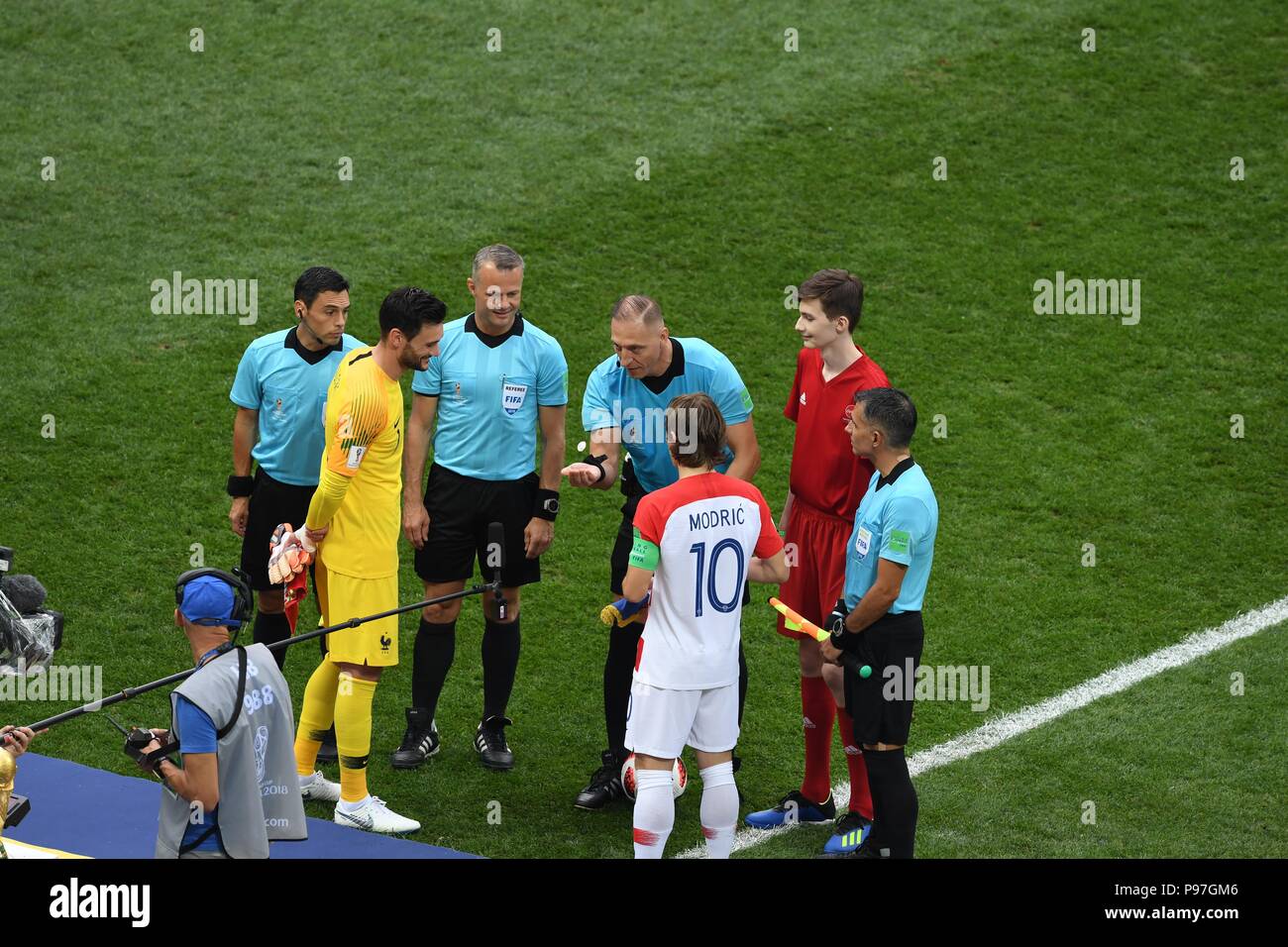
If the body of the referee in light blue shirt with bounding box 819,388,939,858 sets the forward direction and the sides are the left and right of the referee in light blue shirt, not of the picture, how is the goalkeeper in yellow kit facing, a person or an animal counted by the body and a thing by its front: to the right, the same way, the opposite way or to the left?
the opposite way

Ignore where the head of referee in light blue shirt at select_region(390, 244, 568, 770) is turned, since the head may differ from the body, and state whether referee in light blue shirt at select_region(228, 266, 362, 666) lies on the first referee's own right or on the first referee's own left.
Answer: on the first referee's own right

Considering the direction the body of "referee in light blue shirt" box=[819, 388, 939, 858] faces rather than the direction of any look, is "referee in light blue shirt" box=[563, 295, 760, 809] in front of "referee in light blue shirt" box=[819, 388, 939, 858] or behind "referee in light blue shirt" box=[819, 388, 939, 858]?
in front

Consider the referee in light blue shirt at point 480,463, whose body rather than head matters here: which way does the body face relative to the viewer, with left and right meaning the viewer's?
facing the viewer

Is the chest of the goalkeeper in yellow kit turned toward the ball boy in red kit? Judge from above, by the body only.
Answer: yes

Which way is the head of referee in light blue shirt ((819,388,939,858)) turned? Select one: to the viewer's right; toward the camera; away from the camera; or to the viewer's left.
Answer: to the viewer's left

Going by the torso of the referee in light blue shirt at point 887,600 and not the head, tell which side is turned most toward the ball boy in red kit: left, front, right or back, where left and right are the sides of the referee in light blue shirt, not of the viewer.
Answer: right

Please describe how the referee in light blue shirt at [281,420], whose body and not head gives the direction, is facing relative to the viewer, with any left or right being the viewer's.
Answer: facing the viewer and to the right of the viewer

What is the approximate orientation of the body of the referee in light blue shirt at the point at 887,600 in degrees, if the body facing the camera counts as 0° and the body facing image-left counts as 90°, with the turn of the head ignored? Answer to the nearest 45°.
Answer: approximately 90°

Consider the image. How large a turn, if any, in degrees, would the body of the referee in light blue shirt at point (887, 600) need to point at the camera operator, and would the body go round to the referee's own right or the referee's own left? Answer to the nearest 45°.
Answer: approximately 45° to the referee's own left

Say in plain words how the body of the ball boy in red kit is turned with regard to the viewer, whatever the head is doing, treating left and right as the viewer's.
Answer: facing the viewer and to the left of the viewer

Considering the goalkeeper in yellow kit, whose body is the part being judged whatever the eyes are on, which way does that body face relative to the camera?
to the viewer's right

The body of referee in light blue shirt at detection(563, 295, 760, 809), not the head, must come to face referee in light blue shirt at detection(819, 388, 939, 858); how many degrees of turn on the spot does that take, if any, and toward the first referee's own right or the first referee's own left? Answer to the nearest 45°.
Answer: approximately 90° to the first referee's own left

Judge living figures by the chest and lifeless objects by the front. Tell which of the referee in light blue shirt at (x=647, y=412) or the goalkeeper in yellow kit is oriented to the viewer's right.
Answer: the goalkeeper in yellow kit

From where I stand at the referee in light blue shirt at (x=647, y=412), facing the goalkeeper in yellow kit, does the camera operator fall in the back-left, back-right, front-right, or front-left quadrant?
front-left
